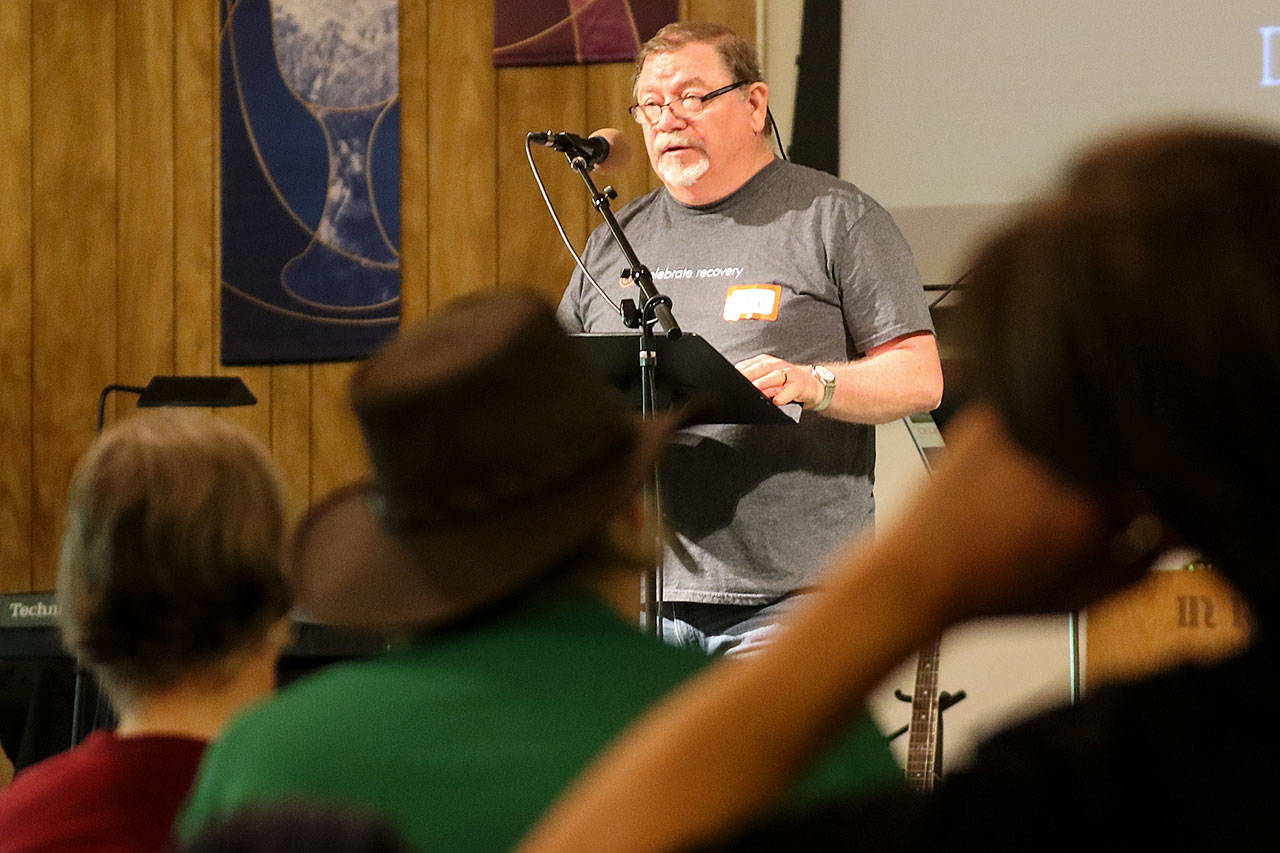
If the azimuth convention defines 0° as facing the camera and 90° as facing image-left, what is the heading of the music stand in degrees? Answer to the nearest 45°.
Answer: approximately 225°

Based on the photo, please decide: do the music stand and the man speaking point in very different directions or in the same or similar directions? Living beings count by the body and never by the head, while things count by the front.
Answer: very different directions

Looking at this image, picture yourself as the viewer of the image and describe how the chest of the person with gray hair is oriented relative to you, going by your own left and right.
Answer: facing away from the viewer and to the right of the viewer

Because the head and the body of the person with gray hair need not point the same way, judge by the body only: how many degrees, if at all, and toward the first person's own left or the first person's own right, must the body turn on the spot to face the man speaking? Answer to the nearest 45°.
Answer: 0° — they already face them

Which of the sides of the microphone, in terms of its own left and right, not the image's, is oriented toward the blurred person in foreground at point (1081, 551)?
right

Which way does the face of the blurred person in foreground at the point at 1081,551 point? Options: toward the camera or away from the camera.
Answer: away from the camera

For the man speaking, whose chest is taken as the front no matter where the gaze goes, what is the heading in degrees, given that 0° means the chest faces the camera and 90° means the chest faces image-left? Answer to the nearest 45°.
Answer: approximately 45°

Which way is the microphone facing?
to the viewer's right

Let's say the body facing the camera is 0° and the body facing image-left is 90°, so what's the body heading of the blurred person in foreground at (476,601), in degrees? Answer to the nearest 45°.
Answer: approximately 225°

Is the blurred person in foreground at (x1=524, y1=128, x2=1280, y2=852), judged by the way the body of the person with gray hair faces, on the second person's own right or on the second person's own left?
on the second person's own right

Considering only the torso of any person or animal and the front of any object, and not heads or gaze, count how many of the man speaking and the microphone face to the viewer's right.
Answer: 1

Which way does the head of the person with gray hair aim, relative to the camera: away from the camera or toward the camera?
away from the camera
